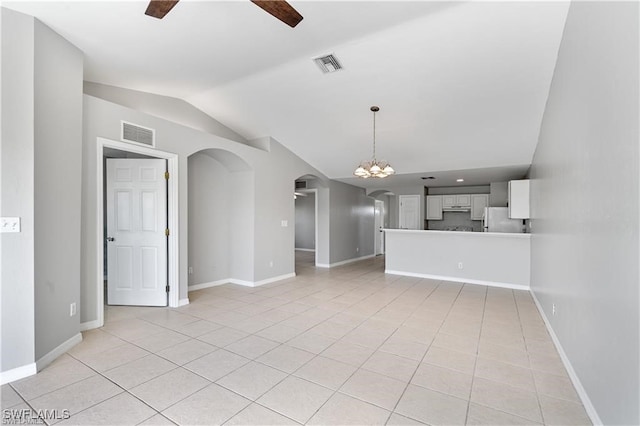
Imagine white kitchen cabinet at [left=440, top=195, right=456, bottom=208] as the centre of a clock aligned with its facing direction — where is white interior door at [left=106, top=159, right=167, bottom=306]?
The white interior door is roughly at 1 o'clock from the white kitchen cabinet.

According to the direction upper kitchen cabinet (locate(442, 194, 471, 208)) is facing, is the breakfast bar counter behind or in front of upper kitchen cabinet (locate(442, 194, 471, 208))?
in front

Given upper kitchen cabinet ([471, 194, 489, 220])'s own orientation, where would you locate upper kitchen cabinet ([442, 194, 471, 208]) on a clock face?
upper kitchen cabinet ([442, 194, 471, 208]) is roughly at 3 o'clock from upper kitchen cabinet ([471, 194, 489, 220]).

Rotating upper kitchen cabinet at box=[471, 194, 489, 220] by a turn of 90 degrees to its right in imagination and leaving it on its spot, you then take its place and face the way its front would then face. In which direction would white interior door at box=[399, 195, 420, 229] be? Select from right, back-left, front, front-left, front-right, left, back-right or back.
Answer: front

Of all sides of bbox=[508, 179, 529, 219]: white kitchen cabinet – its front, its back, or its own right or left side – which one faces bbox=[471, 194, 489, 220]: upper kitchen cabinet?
right

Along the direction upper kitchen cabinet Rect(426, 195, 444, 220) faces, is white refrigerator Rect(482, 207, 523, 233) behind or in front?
in front

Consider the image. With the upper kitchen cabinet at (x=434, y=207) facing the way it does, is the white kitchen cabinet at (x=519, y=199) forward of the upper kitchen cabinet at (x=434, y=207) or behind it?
forward

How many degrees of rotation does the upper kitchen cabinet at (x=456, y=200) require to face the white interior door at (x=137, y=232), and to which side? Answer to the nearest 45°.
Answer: approximately 45° to its right
